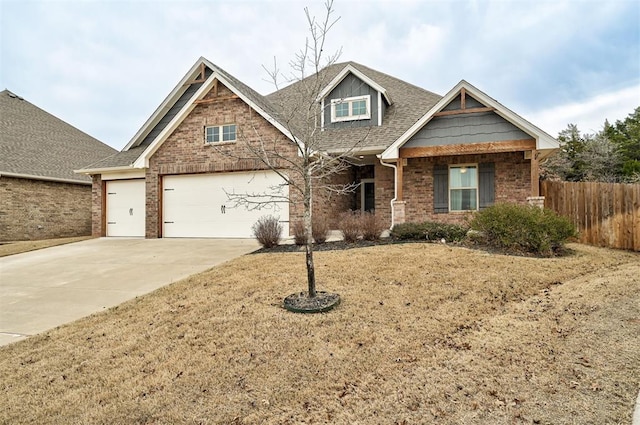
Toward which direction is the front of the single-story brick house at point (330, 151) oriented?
toward the camera

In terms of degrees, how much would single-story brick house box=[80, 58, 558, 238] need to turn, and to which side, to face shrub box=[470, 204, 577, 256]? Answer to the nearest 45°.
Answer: approximately 45° to its left

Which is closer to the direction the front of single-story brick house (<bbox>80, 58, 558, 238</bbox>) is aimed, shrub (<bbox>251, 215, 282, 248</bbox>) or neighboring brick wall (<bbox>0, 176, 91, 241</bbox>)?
the shrub

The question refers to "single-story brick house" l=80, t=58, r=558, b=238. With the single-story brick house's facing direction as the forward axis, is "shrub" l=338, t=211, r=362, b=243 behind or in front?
in front

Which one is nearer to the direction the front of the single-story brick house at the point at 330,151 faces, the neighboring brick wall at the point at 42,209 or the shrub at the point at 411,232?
the shrub

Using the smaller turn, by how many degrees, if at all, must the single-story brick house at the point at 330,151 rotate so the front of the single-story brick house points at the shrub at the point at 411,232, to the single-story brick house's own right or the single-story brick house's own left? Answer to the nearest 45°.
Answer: approximately 45° to the single-story brick house's own left

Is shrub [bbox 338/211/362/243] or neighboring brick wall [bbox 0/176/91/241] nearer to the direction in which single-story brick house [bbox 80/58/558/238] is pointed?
the shrub

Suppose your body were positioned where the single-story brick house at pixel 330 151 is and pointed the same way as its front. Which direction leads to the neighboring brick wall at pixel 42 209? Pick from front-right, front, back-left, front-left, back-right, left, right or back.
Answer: right

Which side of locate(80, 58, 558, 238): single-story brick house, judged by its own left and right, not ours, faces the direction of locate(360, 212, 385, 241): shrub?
front

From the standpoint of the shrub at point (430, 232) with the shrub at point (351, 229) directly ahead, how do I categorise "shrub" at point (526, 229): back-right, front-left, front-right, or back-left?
back-left

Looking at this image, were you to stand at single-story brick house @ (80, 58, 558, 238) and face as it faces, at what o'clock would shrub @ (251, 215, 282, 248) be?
The shrub is roughly at 1 o'clock from the single-story brick house.

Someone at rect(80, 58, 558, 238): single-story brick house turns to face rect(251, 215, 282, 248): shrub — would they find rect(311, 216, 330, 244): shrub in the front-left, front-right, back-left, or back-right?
front-left

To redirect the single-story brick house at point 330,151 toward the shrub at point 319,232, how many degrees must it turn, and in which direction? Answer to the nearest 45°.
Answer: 0° — it already faces it

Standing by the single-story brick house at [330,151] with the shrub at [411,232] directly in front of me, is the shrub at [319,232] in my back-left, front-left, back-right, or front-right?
front-right
